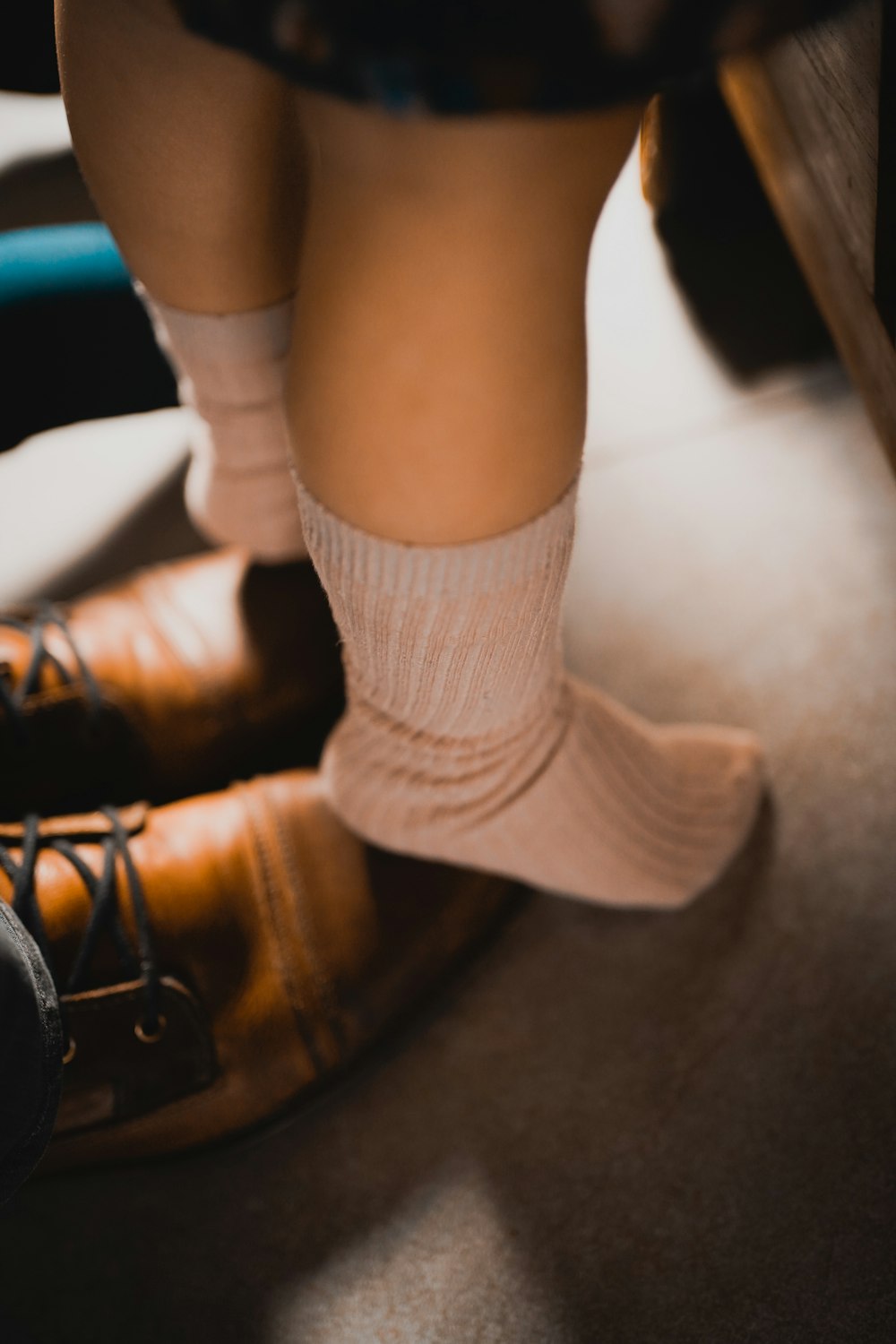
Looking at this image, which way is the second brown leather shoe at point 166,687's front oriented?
to the viewer's right
